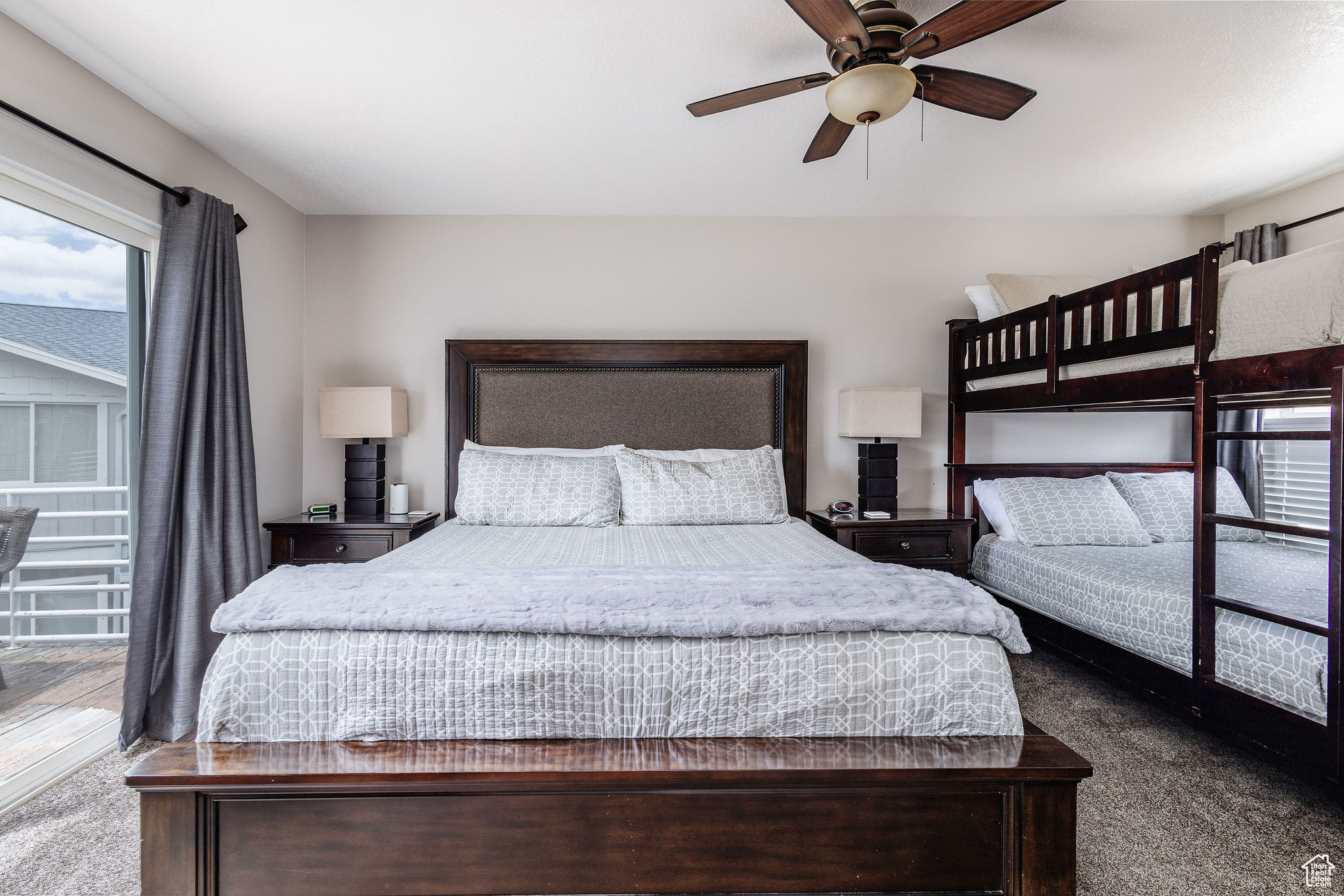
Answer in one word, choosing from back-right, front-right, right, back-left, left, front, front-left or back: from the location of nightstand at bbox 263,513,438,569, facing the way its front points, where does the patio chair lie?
front-right

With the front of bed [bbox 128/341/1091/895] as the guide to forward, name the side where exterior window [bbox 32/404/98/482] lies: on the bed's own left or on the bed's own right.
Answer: on the bed's own right

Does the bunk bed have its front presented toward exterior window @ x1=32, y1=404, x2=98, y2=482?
no

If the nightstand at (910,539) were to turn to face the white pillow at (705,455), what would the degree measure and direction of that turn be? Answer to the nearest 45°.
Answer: approximately 90° to its right

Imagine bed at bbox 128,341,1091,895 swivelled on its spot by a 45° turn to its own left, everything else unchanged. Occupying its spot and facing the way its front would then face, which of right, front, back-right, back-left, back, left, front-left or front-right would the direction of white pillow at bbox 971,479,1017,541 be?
left

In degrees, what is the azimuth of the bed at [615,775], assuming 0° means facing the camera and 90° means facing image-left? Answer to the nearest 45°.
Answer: approximately 0°

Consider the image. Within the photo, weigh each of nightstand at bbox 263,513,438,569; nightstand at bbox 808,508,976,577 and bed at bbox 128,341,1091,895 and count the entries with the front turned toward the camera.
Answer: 3

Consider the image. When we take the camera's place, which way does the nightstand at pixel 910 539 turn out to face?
facing the viewer

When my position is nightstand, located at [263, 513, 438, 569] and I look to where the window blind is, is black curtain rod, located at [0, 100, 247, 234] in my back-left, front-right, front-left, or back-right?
back-right

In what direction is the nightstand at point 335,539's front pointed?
toward the camera

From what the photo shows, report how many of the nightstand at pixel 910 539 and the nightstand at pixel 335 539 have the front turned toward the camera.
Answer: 2

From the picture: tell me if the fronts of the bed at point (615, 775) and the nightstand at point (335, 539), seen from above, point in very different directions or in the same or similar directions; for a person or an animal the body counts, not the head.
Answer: same or similar directions
